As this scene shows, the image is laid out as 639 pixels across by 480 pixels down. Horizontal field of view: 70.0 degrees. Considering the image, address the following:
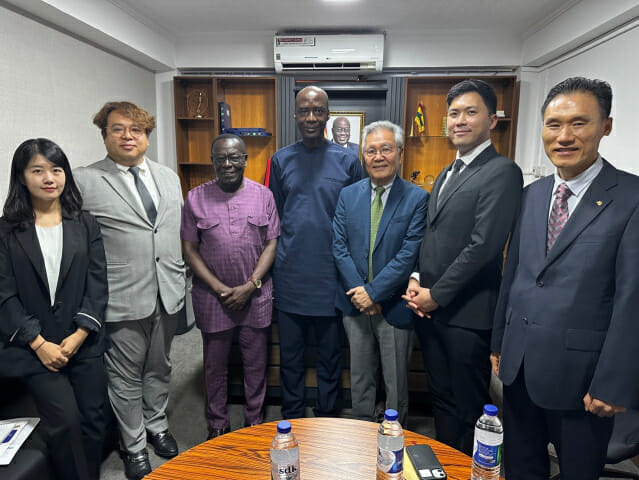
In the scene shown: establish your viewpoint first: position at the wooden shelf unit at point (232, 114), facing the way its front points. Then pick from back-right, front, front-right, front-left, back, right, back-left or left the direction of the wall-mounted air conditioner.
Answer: front-left

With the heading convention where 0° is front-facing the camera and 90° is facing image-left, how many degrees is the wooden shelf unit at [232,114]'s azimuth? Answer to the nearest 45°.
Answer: approximately 0°

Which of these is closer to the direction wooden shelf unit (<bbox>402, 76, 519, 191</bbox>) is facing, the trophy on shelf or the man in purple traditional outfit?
the man in purple traditional outfit

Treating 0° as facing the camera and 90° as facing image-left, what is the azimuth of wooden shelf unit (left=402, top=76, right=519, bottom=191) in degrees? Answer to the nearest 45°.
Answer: approximately 0°

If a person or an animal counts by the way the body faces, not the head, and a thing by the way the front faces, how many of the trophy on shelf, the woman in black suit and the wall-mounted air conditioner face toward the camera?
3

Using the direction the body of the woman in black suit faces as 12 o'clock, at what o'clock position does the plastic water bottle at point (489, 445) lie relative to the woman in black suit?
The plastic water bottle is roughly at 11 o'clock from the woman in black suit.

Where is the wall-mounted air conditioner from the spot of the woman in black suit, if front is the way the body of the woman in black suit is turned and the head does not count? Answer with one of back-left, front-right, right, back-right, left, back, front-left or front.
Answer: back-left
